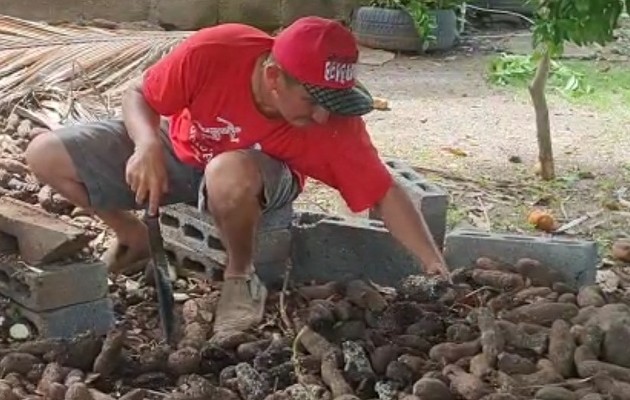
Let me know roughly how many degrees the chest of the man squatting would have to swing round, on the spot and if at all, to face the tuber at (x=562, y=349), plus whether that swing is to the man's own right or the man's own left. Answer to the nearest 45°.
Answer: approximately 45° to the man's own left

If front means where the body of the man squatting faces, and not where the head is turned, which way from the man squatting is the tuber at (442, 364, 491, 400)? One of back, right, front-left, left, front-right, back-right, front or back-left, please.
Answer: front-left

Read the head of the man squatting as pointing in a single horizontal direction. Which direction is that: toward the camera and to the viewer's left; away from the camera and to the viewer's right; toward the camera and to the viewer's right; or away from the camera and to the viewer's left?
toward the camera and to the viewer's right

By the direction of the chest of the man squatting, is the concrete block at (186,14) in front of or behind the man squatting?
behind

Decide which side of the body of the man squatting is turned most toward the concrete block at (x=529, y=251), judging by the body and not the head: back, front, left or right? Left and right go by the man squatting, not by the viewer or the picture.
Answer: left

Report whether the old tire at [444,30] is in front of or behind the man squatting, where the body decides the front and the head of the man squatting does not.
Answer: behind

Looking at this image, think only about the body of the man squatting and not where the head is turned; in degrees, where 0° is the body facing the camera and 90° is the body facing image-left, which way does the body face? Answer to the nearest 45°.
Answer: approximately 0°

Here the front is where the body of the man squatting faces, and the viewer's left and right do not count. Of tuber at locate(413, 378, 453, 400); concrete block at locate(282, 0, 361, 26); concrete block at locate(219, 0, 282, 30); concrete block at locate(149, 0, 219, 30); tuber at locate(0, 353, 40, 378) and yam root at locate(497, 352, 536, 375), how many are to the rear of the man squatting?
3

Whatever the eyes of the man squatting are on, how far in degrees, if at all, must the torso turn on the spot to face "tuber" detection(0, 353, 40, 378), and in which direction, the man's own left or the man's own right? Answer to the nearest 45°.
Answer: approximately 45° to the man's own right

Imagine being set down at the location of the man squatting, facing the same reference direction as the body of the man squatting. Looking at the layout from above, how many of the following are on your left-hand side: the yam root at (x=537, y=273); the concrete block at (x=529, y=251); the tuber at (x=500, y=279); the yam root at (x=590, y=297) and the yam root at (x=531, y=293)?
5

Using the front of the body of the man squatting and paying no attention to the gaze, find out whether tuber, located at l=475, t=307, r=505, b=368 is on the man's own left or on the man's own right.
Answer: on the man's own left

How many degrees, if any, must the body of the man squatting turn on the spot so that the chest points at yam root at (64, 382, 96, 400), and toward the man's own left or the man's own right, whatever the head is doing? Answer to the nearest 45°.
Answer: approximately 45° to the man's own right

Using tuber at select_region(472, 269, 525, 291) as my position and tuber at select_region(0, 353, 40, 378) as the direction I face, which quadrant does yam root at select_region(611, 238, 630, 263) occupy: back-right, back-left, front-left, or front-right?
back-right

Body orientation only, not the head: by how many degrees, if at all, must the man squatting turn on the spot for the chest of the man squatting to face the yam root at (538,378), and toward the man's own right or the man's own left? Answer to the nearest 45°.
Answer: approximately 45° to the man's own left

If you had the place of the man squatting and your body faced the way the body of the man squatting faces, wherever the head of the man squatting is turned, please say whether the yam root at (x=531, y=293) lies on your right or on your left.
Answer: on your left

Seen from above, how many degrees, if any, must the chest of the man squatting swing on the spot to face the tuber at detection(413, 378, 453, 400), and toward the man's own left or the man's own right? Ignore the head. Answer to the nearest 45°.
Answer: approximately 45° to the man's own left
